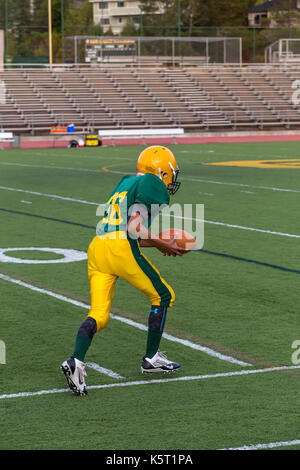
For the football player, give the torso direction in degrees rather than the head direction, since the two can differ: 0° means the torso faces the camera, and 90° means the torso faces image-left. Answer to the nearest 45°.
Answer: approximately 225°

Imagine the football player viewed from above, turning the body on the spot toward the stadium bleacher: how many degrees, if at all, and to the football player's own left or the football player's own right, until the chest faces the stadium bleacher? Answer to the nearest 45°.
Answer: approximately 45° to the football player's own left
